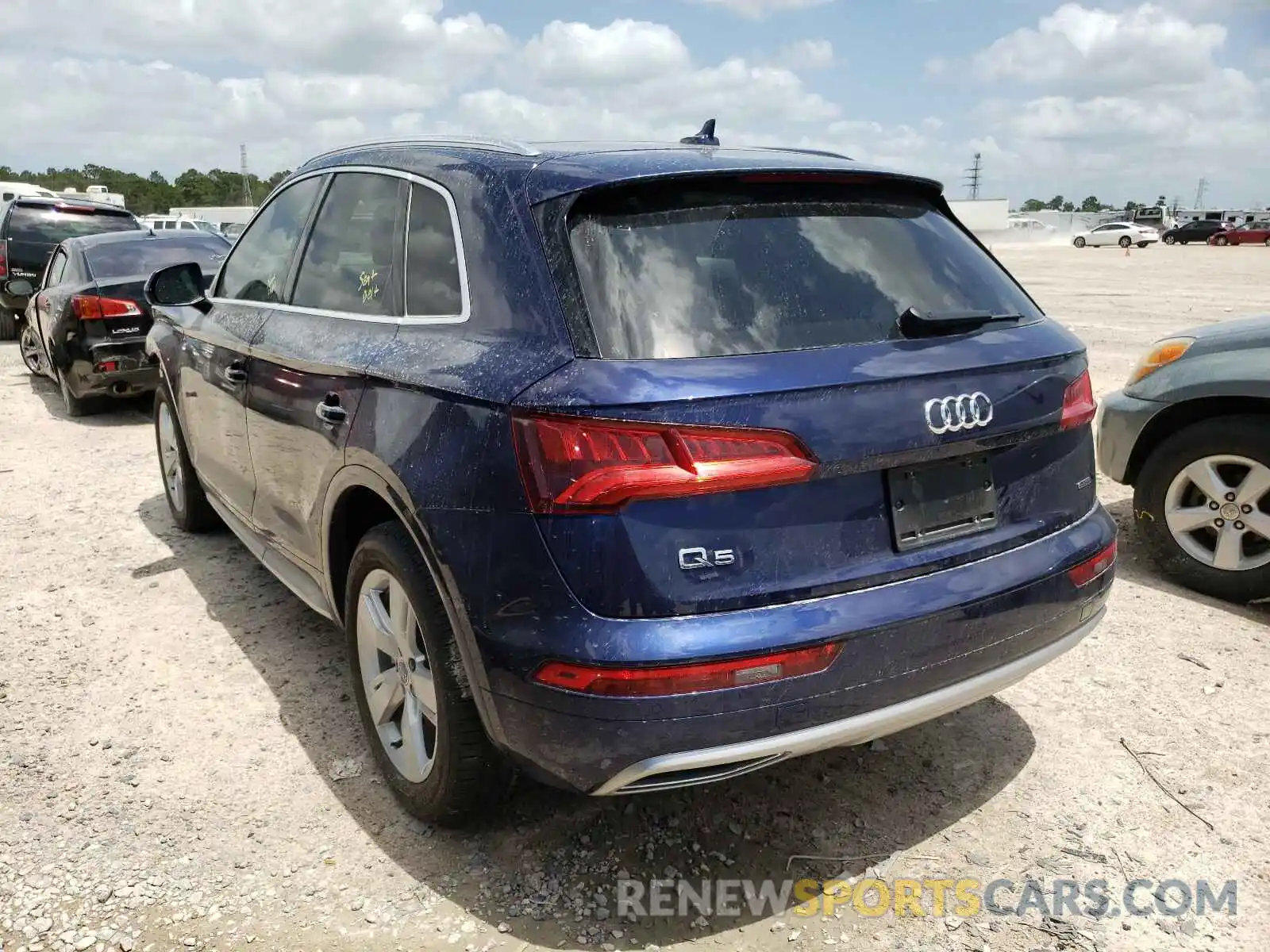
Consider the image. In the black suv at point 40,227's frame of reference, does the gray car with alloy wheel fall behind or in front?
behind

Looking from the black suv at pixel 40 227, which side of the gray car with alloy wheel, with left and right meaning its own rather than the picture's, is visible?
front

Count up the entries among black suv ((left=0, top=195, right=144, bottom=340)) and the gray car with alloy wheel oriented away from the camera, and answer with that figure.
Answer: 1

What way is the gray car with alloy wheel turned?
to the viewer's left

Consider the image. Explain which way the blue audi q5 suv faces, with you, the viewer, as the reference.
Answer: facing away from the viewer and to the left of the viewer

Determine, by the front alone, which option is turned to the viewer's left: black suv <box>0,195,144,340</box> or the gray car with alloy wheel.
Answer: the gray car with alloy wheel

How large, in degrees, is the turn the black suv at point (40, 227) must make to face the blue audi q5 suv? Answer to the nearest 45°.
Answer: approximately 180°

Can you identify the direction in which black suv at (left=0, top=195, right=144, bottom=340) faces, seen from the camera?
facing away from the viewer

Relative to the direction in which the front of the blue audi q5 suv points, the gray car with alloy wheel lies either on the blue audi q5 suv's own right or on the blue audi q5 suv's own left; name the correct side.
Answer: on the blue audi q5 suv's own right

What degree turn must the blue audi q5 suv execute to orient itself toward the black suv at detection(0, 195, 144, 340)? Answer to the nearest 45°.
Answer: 0° — it already faces it
